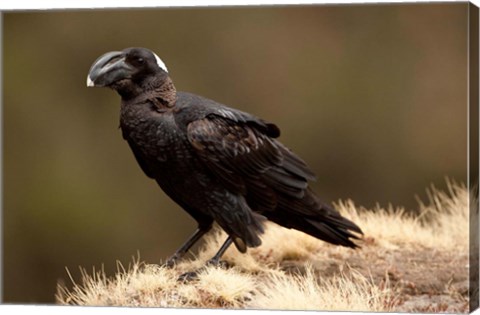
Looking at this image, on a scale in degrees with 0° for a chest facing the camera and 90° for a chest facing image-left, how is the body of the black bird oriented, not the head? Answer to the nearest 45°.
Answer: approximately 90°
